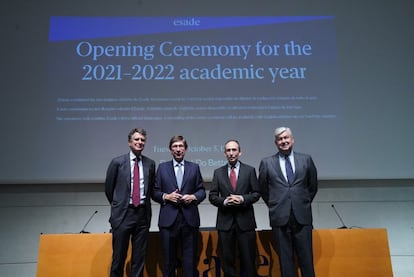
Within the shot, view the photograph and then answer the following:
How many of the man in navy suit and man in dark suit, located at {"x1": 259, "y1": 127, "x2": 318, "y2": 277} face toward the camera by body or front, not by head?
2

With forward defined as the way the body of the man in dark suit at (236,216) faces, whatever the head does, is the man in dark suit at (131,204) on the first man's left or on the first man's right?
on the first man's right

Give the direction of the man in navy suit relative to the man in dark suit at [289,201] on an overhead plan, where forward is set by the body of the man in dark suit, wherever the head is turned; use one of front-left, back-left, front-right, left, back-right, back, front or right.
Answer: right

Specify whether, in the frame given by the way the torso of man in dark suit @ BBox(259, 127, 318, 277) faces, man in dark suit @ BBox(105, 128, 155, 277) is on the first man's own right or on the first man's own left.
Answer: on the first man's own right
